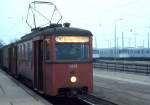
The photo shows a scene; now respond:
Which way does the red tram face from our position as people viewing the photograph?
facing the viewer and to the right of the viewer
